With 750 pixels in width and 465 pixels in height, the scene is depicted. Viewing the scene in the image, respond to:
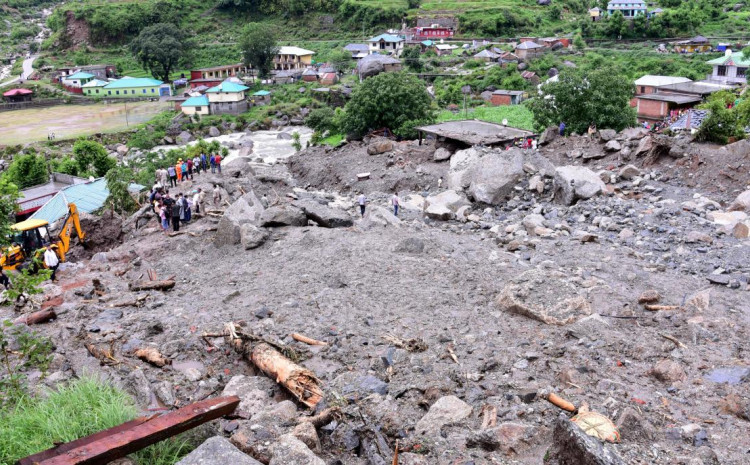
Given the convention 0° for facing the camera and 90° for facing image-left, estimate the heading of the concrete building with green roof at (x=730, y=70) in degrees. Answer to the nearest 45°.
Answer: approximately 0°

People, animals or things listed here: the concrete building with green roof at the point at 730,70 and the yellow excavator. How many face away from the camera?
0

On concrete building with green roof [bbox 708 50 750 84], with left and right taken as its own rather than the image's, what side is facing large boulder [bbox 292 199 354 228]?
front

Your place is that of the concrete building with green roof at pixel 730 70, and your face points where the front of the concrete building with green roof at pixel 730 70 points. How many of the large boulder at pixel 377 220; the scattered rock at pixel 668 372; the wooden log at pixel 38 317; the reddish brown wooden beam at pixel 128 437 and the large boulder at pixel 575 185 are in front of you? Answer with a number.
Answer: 5

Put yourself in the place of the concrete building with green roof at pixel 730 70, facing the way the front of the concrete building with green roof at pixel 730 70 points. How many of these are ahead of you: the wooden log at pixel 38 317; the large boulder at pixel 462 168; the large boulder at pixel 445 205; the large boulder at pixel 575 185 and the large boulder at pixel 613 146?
5

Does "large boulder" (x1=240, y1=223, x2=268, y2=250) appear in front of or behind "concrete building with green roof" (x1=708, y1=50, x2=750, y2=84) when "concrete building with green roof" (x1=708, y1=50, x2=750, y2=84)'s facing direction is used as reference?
in front
